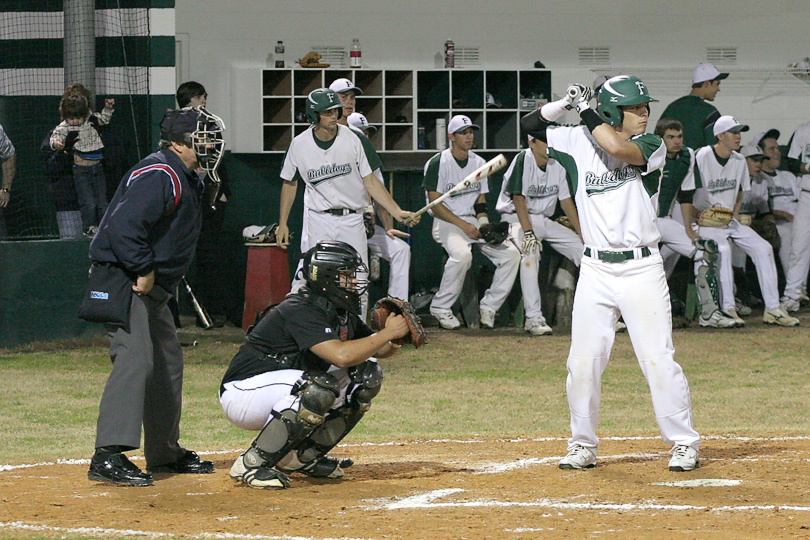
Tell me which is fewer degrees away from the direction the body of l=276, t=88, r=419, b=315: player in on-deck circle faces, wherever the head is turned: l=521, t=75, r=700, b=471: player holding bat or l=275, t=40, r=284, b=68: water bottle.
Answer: the player holding bat

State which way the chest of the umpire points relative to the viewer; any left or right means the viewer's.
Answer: facing to the right of the viewer

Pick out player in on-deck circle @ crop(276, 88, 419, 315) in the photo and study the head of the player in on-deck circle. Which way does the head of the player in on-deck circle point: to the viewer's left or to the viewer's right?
to the viewer's right

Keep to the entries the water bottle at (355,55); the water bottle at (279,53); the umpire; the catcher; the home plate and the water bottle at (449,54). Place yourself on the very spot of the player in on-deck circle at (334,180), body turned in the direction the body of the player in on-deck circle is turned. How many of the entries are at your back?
3

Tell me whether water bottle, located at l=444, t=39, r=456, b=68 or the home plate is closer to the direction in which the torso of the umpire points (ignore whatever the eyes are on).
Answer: the home plate

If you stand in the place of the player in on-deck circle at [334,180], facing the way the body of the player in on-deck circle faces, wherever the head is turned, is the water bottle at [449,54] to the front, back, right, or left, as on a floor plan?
back

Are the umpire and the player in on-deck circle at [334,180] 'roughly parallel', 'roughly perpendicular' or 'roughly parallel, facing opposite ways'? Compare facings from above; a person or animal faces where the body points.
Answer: roughly perpendicular

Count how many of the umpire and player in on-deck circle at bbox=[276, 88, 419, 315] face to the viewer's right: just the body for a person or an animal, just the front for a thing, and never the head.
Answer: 1

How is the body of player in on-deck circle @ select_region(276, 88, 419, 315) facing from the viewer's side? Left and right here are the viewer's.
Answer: facing the viewer

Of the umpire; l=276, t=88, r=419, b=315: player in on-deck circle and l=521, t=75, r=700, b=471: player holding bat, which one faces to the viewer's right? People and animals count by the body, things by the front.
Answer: the umpire

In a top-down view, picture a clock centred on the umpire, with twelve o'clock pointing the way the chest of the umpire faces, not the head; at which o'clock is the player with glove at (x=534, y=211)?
The player with glove is roughly at 10 o'clock from the umpire.

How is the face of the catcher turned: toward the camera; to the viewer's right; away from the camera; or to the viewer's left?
to the viewer's right

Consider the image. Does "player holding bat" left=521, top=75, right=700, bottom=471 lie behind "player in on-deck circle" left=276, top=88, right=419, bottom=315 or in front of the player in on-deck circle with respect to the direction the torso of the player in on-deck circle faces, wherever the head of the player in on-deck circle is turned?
in front

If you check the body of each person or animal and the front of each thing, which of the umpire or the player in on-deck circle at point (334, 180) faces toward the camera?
the player in on-deck circle

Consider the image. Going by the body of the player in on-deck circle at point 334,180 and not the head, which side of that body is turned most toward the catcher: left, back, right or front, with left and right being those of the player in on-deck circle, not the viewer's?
front
